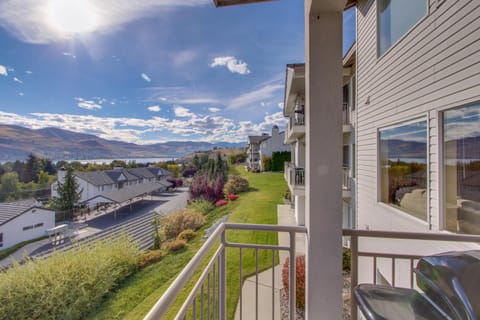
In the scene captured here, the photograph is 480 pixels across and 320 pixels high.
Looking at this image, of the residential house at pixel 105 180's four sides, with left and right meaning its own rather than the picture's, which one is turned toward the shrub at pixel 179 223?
front

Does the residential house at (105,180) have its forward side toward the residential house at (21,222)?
no

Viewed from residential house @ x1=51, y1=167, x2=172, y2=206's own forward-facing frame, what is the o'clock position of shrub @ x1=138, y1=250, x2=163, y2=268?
The shrub is roughly at 1 o'clock from the residential house.

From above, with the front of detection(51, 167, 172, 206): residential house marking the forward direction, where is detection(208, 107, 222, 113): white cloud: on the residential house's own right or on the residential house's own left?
on the residential house's own left

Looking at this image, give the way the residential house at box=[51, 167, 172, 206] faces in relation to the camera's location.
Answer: facing the viewer and to the right of the viewer

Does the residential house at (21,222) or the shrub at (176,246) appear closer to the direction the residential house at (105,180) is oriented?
the shrub
